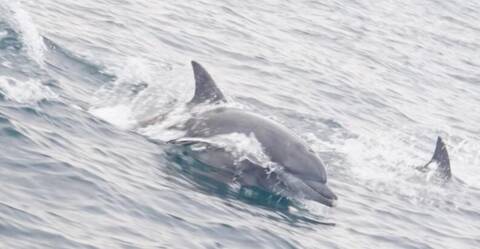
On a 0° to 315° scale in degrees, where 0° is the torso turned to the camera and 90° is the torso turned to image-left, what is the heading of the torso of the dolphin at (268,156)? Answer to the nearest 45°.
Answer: approximately 270°

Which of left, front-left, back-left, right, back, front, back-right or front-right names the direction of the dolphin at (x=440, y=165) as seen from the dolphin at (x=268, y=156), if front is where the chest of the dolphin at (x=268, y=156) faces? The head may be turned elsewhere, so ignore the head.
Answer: front-left

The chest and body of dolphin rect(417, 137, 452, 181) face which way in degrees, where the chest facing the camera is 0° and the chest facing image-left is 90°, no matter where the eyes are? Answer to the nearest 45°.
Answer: approximately 270°

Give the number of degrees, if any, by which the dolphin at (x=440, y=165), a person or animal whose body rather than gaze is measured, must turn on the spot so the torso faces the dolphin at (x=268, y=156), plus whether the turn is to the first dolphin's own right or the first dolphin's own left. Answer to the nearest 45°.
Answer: approximately 135° to the first dolphin's own right

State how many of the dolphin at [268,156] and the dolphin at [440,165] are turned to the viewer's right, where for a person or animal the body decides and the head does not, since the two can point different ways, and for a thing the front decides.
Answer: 2
